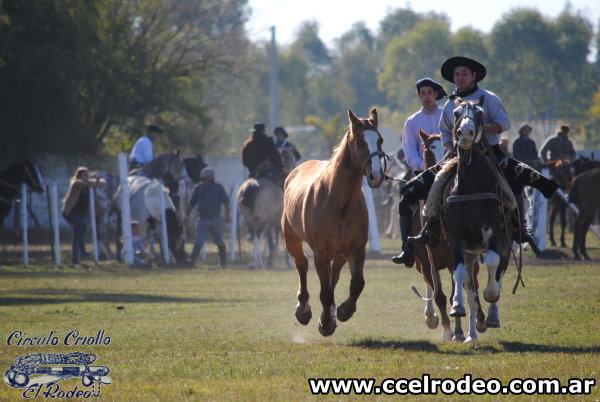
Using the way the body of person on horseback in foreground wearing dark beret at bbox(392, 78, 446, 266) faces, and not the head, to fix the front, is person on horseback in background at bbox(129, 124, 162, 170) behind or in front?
behind

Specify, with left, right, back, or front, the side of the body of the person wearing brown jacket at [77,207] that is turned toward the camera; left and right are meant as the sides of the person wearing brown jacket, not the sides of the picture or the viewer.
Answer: right

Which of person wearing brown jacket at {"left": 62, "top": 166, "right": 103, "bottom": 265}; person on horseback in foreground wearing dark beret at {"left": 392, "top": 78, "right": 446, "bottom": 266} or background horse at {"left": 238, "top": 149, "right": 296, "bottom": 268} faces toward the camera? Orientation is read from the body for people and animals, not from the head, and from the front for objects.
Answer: the person on horseback in foreground wearing dark beret

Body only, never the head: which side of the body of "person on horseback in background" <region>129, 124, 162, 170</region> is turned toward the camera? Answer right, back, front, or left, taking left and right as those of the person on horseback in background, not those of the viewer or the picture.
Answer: right

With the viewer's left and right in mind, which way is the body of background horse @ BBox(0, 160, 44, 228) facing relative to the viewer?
facing to the right of the viewer

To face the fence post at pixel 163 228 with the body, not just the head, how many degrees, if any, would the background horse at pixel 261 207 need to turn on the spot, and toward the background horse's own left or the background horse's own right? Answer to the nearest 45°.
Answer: approximately 90° to the background horse's own left

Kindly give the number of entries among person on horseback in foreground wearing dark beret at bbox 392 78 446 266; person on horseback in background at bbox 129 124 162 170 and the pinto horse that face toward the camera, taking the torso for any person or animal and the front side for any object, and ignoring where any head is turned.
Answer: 2
